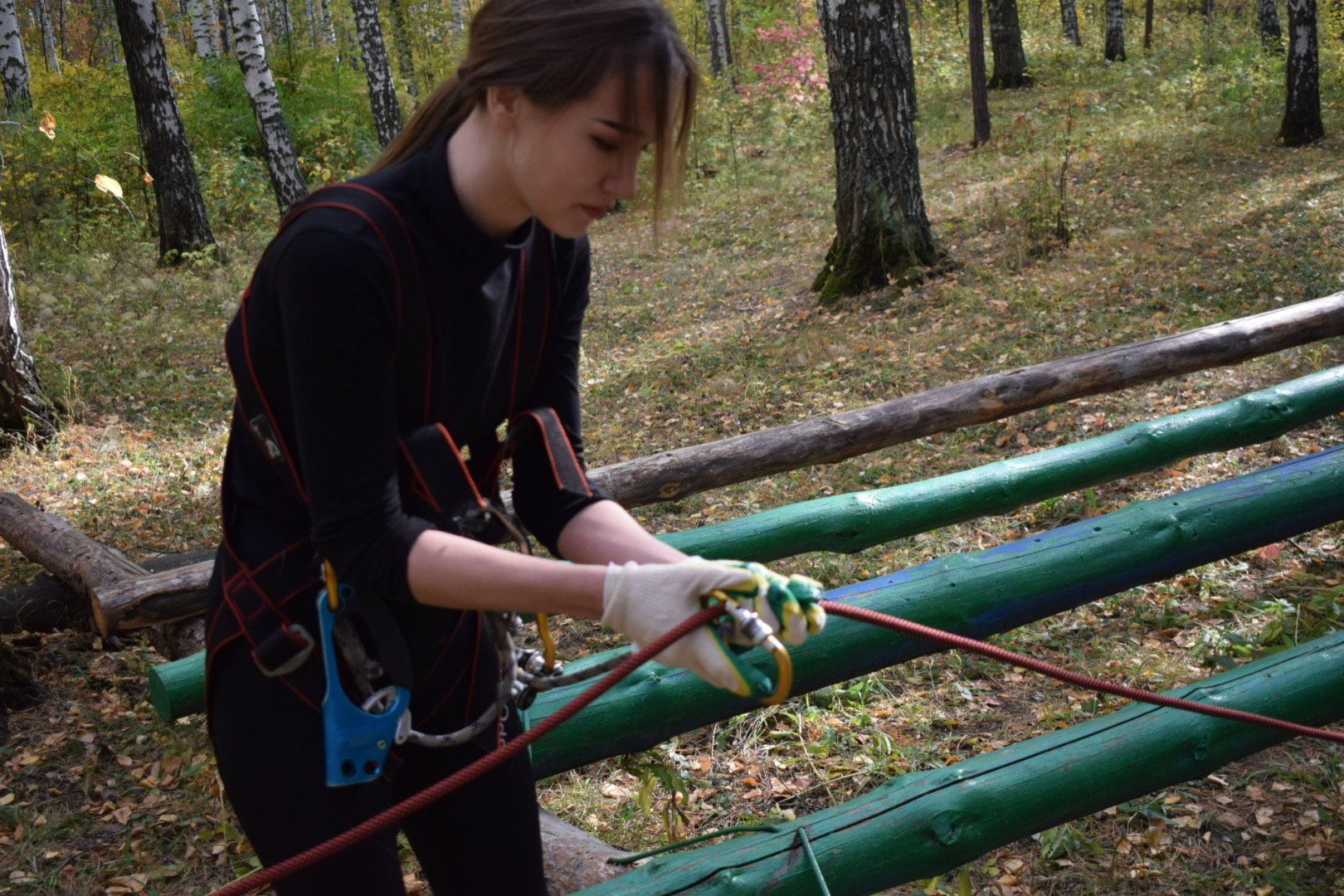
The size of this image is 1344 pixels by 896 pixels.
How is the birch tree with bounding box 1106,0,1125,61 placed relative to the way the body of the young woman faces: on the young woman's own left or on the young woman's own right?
on the young woman's own left

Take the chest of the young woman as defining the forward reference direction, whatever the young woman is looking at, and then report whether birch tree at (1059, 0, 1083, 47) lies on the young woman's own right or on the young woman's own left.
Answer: on the young woman's own left

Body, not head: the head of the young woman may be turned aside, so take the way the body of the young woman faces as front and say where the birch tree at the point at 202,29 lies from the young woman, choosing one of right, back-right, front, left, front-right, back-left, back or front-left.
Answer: back-left

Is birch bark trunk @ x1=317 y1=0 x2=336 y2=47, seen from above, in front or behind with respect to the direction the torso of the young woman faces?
behind

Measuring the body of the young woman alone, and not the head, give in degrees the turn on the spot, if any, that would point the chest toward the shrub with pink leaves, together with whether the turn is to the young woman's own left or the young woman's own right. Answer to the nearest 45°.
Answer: approximately 135° to the young woman's own left

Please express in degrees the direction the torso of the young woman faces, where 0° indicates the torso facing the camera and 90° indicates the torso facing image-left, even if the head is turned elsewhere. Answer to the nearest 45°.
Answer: approximately 315°
